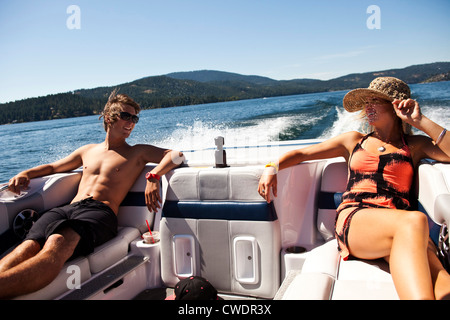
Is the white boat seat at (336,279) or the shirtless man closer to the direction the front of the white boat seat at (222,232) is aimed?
the white boat seat

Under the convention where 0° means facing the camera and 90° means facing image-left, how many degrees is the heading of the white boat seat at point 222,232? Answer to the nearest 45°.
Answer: approximately 0°

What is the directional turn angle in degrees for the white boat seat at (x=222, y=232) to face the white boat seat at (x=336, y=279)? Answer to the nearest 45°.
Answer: approximately 45° to its left

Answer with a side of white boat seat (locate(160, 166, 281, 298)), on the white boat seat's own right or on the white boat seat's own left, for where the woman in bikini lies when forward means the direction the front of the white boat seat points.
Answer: on the white boat seat's own left

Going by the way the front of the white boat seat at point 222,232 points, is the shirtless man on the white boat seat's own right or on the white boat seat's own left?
on the white boat seat's own right

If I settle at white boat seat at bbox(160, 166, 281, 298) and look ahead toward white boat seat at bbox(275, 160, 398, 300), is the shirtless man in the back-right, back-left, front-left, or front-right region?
back-right
